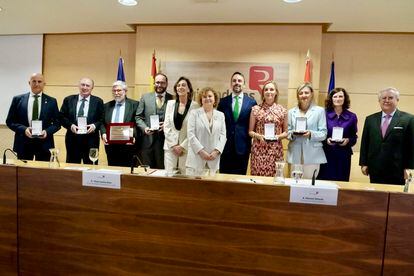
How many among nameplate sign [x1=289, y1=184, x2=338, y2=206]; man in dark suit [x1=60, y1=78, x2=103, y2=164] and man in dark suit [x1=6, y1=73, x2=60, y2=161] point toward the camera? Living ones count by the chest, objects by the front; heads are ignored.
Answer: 3

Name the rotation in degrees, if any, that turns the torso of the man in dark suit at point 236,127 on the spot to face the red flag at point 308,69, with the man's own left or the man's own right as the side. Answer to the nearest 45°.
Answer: approximately 135° to the man's own left

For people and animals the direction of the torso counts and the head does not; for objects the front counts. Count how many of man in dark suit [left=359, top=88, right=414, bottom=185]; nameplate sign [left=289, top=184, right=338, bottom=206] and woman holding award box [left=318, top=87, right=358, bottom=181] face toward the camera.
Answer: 3

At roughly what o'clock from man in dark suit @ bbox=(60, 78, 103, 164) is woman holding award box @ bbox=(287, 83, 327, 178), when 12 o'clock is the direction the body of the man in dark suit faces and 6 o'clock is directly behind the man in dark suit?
The woman holding award box is roughly at 10 o'clock from the man in dark suit.

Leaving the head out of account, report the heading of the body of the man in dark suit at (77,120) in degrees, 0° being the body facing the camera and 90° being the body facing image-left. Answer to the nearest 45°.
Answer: approximately 0°

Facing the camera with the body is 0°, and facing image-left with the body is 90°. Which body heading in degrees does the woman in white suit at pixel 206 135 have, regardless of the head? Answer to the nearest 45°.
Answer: approximately 0°

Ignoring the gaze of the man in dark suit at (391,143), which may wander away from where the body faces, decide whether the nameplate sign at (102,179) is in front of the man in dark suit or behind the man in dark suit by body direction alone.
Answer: in front

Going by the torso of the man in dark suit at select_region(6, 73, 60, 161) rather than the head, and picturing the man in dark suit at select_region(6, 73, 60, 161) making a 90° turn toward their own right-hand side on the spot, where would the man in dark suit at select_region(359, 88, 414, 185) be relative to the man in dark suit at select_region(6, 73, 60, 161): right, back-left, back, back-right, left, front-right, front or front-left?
back-left

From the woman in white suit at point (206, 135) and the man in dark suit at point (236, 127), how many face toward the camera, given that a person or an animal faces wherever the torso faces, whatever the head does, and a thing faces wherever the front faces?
2

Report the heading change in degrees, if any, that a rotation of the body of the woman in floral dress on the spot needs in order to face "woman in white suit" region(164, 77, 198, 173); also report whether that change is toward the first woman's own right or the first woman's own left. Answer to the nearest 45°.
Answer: approximately 90° to the first woman's own right
